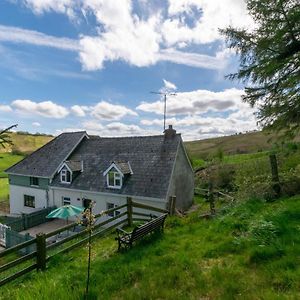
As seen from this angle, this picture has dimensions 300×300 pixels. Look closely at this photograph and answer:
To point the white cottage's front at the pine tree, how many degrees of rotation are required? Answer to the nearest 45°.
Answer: approximately 90° to its left

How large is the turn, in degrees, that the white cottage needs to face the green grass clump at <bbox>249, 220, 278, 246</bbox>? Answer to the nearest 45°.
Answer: approximately 45° to its left

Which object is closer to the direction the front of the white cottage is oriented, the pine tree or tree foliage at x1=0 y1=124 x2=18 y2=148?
the tree foliage

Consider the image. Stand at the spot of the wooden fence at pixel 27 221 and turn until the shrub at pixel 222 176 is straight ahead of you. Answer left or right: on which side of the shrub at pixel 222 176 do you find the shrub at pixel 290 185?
right

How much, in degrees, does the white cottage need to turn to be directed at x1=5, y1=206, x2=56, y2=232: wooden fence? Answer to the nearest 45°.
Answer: approximately 45° to its right

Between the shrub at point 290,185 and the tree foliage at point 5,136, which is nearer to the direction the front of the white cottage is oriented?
the tree foliage

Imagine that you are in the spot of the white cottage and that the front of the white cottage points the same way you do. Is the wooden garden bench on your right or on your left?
on your left

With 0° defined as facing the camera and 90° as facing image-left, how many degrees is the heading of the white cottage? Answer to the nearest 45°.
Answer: approximately 45°

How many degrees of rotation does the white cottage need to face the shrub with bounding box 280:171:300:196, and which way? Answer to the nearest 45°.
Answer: approximately 90° to its left

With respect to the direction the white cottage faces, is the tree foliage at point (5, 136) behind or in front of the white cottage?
in front

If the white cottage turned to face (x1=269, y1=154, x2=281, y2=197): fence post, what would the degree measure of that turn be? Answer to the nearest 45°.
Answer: approximately 90° to its left

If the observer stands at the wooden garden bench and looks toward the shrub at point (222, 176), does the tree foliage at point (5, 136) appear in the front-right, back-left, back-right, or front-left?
back-left
